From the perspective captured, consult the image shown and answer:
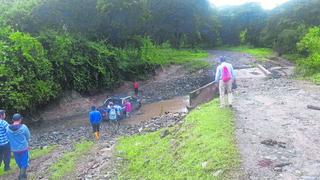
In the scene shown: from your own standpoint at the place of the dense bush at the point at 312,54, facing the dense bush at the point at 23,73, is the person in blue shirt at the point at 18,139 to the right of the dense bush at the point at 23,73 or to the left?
left

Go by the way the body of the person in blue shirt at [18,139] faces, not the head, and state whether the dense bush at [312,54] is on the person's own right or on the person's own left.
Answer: on the person's own right

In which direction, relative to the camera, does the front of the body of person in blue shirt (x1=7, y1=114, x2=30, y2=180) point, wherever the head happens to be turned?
away from the camera

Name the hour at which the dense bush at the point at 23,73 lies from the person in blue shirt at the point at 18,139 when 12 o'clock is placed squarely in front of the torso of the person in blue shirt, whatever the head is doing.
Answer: The dense bush is roughly at 12 o'clock from the person in blue shirt.
